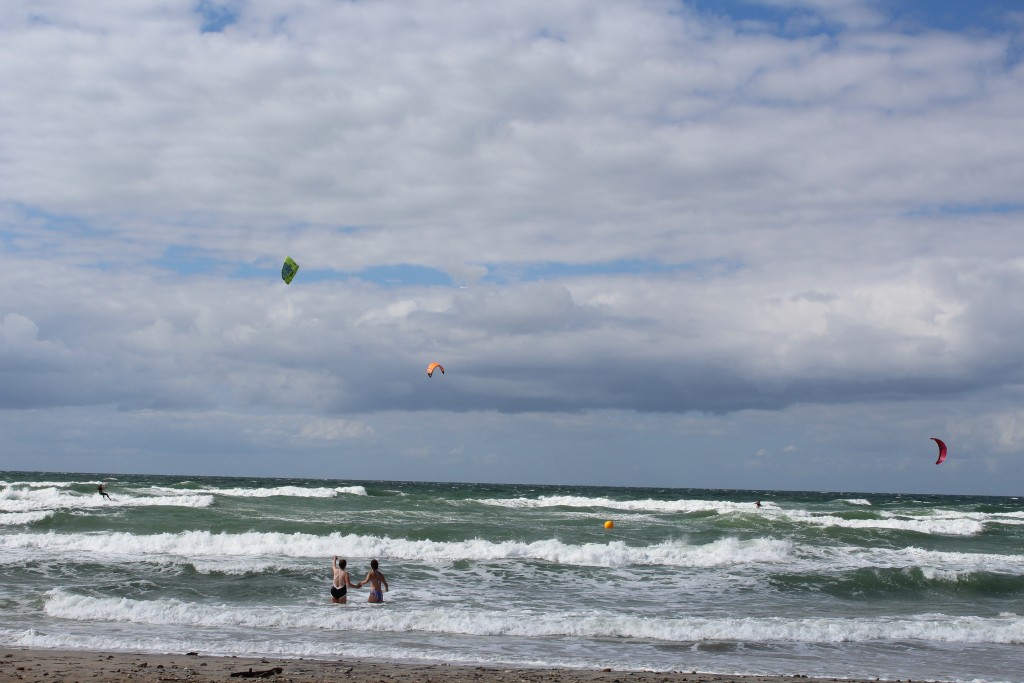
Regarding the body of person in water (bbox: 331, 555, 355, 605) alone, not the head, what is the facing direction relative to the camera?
away from the camera
